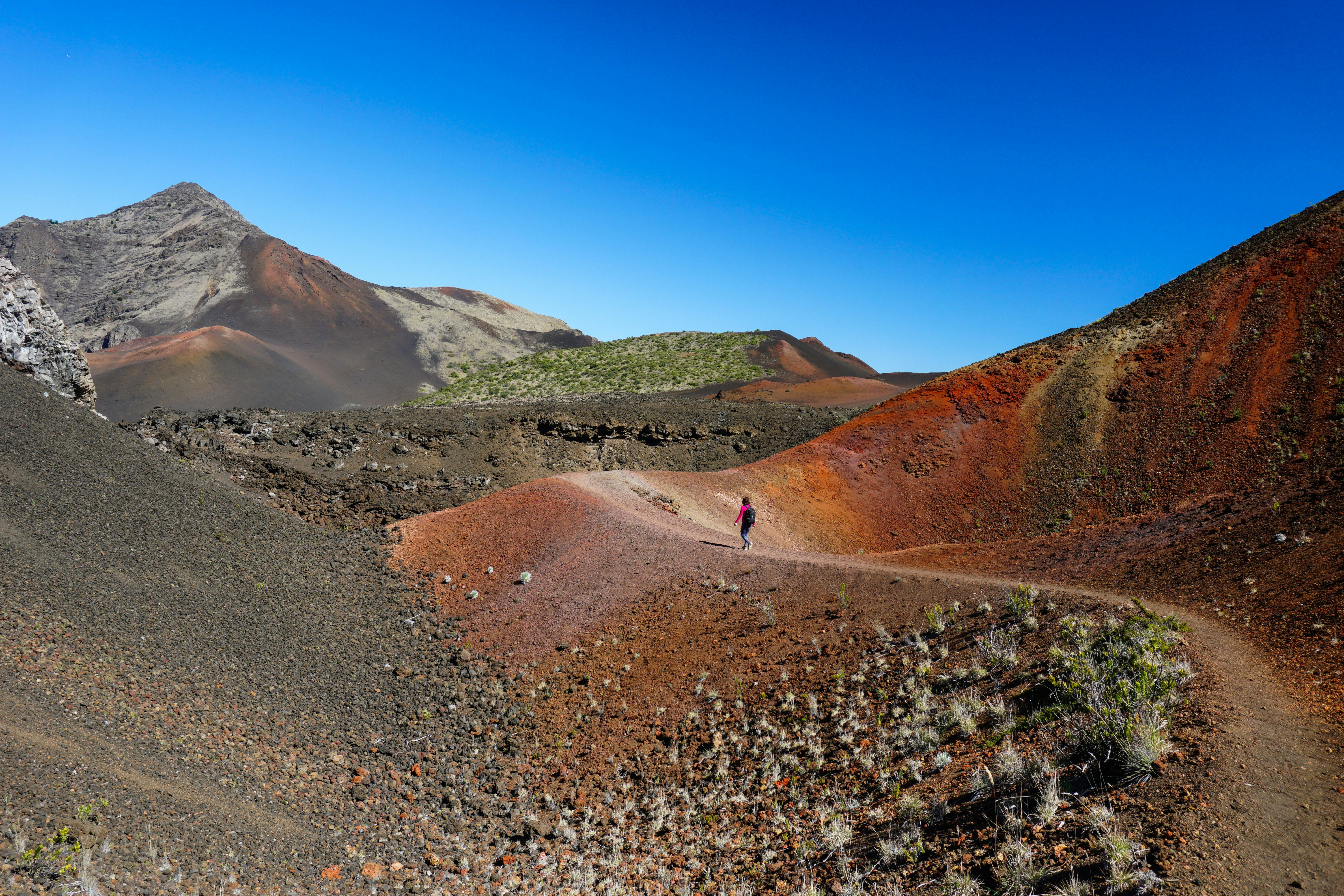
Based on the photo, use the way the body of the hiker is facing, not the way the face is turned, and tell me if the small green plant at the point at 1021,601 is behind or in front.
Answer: behind

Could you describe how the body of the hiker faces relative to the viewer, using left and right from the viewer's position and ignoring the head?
facing away from the viewer and to the left of the viewer

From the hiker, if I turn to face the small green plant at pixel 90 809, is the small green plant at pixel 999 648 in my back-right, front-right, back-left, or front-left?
front-left

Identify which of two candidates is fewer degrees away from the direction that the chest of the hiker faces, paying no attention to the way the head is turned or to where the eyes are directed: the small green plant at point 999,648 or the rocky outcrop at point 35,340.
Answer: the rocky outcrop

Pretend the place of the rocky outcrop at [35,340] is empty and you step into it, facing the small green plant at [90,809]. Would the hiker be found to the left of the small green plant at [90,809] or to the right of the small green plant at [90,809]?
left

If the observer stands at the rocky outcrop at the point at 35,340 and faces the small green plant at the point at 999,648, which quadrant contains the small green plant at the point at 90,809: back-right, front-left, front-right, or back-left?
front-right

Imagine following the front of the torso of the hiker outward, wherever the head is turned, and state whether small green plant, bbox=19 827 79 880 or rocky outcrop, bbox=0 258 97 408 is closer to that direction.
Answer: the rocky outcrop
